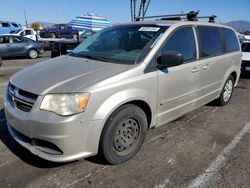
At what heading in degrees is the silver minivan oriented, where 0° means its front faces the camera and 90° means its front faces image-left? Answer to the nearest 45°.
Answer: approximately 45°
